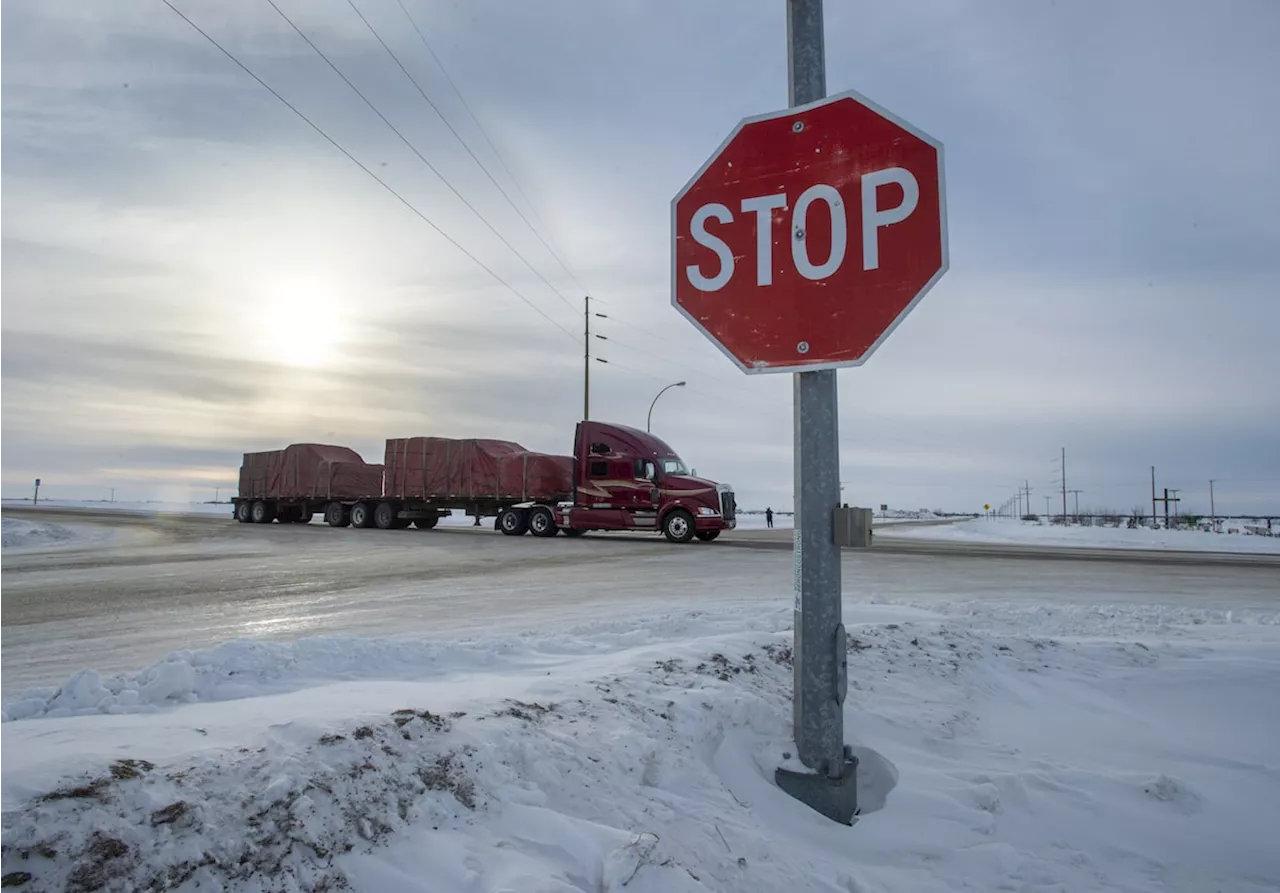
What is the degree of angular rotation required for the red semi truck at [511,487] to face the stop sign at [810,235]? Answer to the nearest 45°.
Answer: approximately 45° to its right

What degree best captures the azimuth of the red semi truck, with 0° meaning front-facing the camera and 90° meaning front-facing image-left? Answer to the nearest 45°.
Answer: approximately 315°
